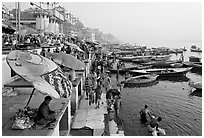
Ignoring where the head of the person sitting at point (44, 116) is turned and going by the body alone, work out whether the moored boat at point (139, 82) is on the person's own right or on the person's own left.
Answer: on the person's own left

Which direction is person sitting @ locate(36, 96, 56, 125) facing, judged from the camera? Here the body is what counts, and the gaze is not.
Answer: to the viewer's right

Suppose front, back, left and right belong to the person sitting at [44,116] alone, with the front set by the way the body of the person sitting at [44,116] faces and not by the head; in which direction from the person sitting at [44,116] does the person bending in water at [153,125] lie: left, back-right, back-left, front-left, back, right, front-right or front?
front-left

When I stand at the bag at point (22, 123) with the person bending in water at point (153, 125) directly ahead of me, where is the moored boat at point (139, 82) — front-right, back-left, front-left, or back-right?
front-left
